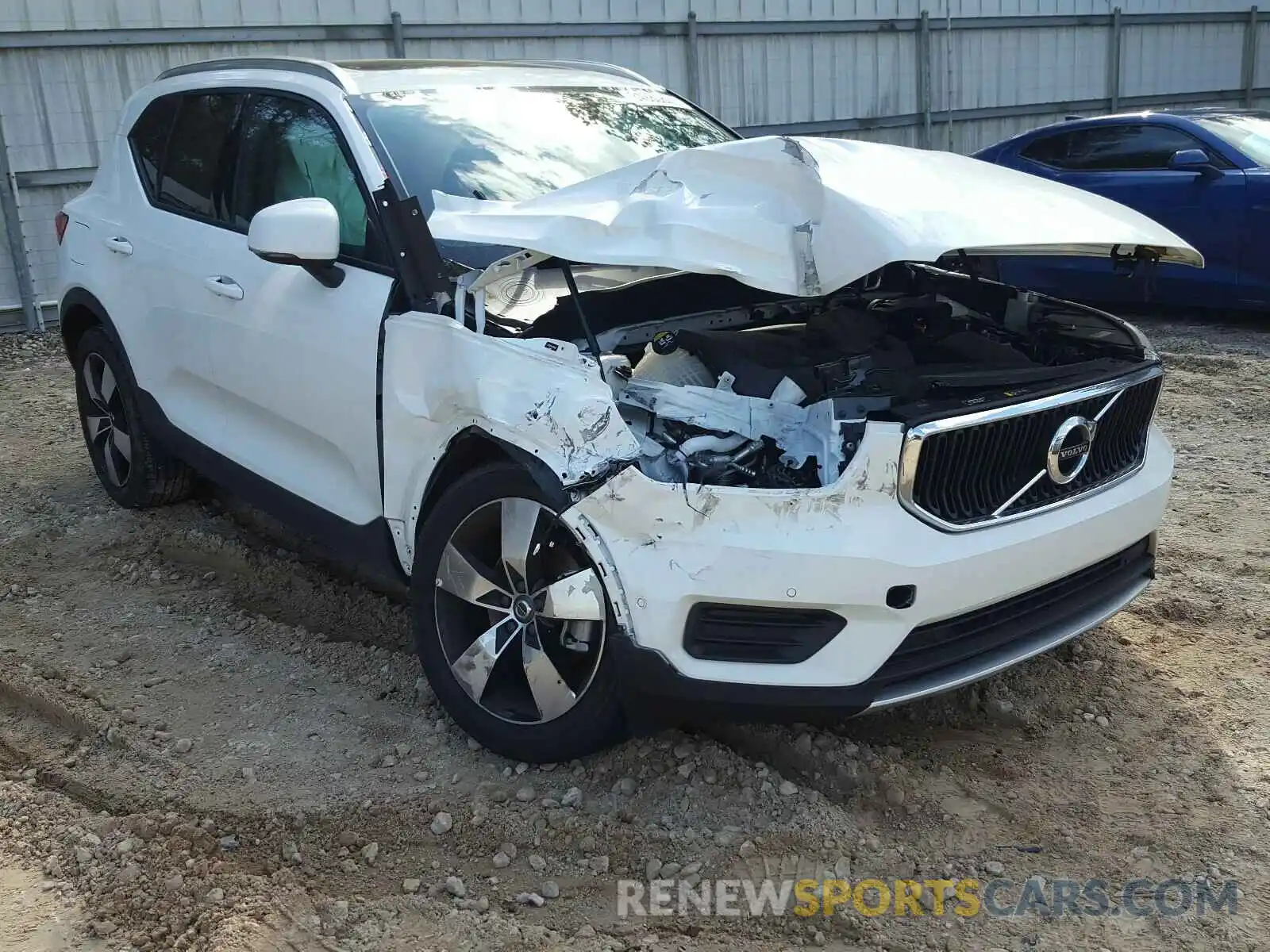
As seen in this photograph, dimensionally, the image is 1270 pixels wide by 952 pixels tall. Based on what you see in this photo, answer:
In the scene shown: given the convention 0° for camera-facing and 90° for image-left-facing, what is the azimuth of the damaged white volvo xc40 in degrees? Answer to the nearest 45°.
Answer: approximately 315°

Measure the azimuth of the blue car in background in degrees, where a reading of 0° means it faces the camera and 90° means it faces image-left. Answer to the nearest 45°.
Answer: approximately 315°
